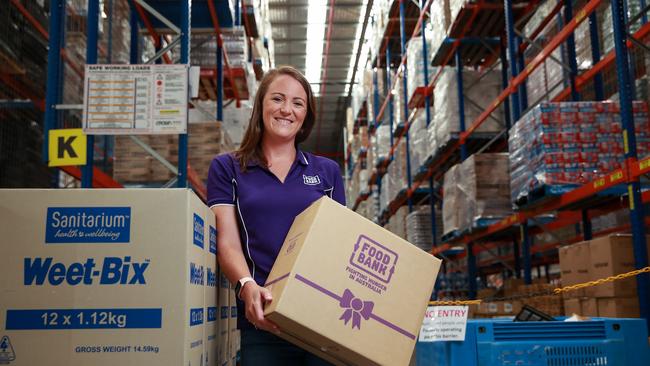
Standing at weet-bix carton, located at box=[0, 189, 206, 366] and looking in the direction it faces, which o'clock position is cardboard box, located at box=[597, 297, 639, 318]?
The cardboard box is roughly at 8 o'clock from the weet-bix carton.

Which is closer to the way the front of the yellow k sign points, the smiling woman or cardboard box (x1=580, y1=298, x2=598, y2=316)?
the smiling woman

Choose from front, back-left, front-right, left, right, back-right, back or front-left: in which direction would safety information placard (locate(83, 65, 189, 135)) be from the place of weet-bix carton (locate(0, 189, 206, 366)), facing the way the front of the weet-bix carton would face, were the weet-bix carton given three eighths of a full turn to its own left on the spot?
front-left

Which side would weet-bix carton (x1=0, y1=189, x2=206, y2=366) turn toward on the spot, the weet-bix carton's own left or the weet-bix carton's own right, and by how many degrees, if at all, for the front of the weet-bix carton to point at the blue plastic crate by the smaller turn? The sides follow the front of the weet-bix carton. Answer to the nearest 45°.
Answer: approximately 90° to the weet-bix carton's own left

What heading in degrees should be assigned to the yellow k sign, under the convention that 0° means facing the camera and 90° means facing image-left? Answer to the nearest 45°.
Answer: approximately 0°
